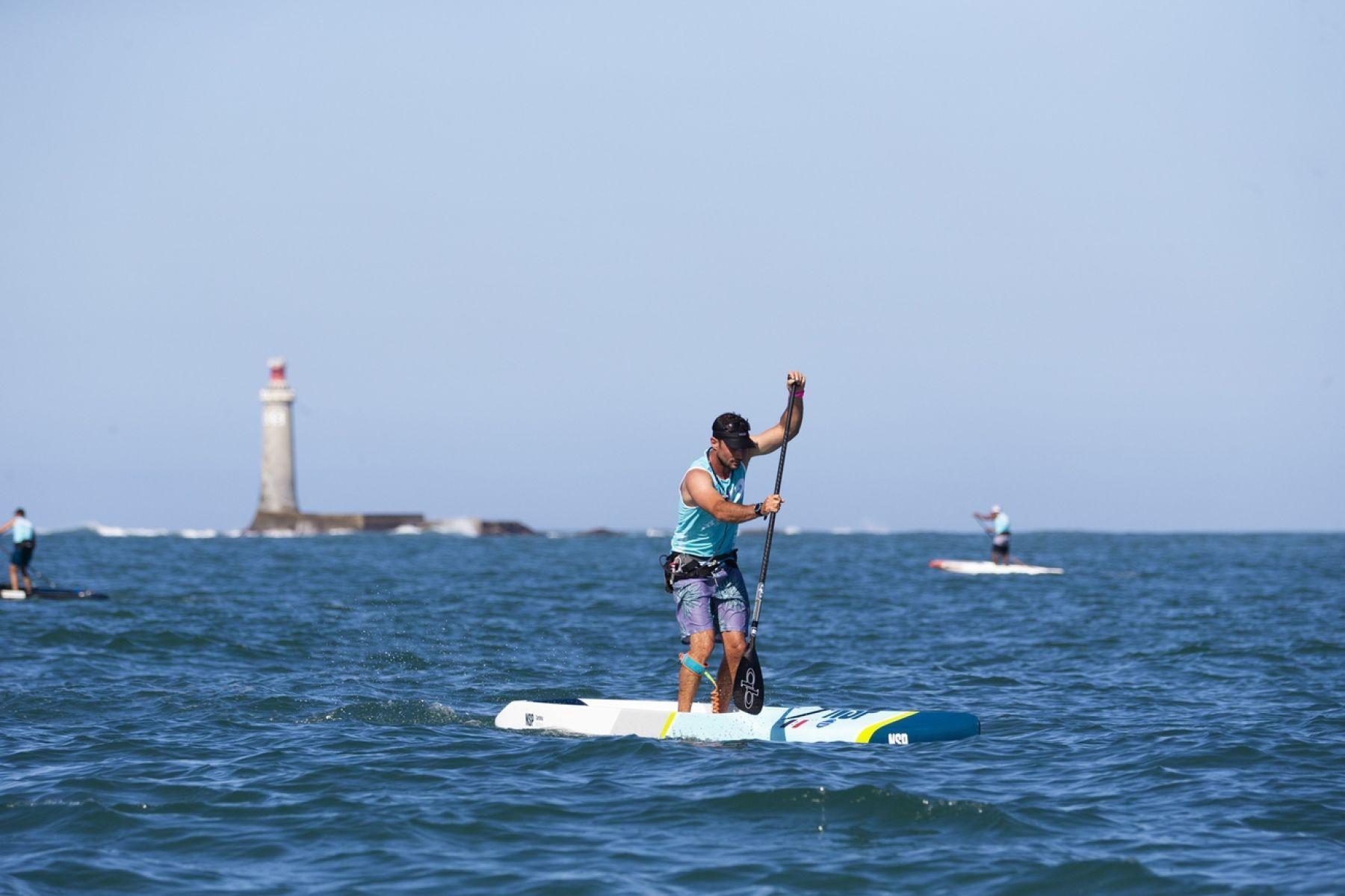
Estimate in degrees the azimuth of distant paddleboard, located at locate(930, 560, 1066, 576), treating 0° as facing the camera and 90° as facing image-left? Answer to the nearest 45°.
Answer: approximately 90°

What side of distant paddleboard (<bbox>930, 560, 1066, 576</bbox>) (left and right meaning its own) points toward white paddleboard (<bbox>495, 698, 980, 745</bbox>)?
left

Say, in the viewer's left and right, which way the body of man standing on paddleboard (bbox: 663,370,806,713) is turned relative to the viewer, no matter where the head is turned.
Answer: facing the viewer and to the right of the viewer

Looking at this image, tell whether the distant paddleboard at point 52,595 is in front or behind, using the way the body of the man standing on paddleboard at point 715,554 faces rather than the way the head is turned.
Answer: behind

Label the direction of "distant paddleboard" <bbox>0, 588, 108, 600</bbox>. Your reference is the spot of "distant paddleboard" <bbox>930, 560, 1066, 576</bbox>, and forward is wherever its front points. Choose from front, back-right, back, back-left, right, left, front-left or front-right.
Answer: front-left

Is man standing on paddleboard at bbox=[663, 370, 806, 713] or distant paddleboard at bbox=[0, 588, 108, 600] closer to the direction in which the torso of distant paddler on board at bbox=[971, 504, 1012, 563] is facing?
the distant paddleboard

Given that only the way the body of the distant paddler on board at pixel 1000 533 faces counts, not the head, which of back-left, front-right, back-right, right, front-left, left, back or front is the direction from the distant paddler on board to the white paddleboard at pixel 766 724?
left

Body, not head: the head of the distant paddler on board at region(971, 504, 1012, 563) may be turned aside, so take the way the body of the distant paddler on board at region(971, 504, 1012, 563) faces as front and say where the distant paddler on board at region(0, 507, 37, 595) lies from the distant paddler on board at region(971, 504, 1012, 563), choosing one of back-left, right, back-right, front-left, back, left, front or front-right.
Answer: front-left

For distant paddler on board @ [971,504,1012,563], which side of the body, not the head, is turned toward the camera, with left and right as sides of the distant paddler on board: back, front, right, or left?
left

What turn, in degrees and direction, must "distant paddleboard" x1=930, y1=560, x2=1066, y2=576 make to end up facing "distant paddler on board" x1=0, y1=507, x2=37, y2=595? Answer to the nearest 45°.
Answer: approximately 45° to its left
